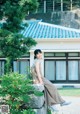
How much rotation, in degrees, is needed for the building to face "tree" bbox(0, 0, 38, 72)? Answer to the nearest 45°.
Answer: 0° — it already faces it

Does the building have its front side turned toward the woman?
yes
